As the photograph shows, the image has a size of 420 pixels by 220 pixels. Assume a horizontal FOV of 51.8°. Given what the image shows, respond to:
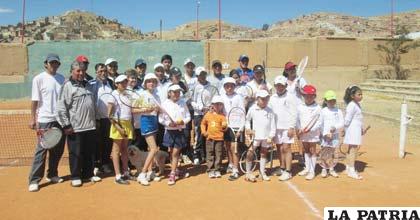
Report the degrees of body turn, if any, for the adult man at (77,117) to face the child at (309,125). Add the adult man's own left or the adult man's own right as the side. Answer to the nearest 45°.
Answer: approximately 45° to the adult man's own left

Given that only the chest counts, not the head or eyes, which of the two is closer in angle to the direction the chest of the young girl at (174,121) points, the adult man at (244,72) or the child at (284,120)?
the child

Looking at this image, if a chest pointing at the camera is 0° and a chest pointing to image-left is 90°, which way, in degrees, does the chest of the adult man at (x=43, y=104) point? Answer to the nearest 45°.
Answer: approximately 315°

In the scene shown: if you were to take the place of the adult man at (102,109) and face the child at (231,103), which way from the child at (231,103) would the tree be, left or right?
left

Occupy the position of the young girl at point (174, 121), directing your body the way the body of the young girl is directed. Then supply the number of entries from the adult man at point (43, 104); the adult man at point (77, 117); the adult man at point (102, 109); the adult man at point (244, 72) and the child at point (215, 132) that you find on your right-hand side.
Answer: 3

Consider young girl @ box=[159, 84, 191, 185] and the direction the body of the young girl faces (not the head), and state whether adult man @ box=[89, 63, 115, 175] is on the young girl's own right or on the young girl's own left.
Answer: on the young girl's own right

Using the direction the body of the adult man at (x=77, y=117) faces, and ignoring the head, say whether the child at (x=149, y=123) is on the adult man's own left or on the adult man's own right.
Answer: on the adult man's own left

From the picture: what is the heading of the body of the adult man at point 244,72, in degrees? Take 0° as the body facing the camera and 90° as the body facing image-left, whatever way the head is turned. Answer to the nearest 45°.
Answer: approximately 0°

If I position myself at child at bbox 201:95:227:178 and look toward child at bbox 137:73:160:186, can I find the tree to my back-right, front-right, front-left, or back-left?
back-right

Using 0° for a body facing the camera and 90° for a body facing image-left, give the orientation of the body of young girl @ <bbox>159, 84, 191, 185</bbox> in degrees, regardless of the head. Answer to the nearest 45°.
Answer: approximately 0°
